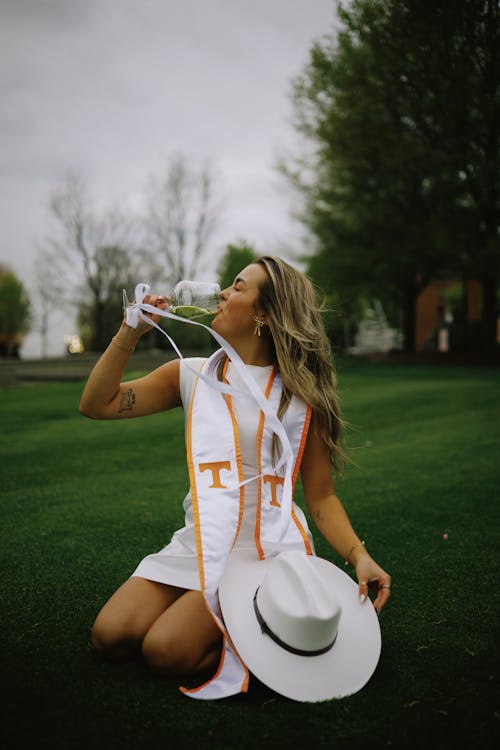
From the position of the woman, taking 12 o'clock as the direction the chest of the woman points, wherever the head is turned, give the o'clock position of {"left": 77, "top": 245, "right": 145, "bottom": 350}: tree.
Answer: The tree is roughly at 4 o'clock from the woman.

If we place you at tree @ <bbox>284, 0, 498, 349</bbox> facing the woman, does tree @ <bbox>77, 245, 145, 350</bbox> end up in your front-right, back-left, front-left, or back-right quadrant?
back-right

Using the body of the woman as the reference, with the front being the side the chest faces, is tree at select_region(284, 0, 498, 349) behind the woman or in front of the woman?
behind

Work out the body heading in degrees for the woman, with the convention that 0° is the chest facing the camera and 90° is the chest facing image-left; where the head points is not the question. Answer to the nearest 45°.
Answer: approximately 45°
